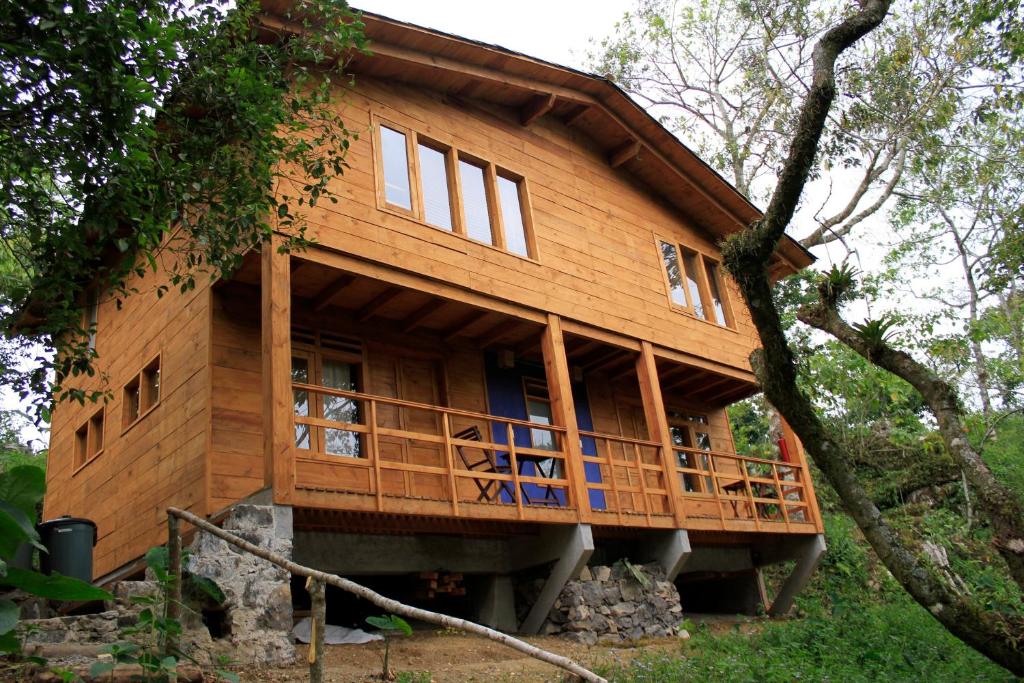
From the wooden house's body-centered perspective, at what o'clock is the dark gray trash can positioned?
The dark gray trash can is roughly at 4 o'clock from the wooden house.

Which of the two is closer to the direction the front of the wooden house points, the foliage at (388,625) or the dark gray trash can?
the foliage

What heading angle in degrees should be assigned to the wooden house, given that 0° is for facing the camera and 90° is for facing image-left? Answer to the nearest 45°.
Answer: approximately 315°

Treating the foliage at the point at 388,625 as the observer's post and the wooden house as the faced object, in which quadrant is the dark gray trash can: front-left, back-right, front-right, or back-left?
front-left

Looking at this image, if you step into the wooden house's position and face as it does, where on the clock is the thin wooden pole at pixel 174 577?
The thin wooden pole is roughly at 2 o'clock from the wooden house.

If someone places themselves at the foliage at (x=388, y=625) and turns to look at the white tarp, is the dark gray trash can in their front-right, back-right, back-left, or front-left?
front-left

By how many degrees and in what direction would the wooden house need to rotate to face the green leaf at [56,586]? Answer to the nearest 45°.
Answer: approximately 45° to its right

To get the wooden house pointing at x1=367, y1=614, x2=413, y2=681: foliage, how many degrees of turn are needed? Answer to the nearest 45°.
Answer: approximately 45° to its right
